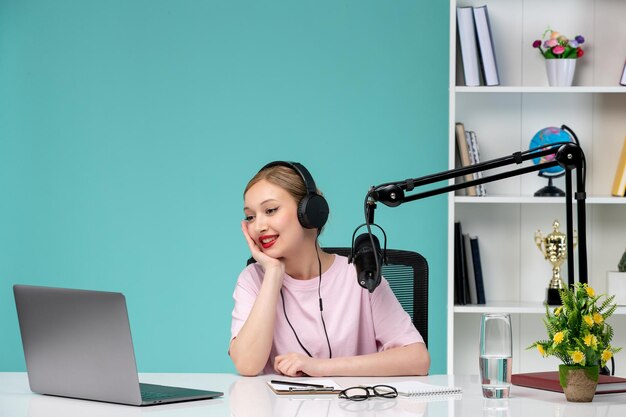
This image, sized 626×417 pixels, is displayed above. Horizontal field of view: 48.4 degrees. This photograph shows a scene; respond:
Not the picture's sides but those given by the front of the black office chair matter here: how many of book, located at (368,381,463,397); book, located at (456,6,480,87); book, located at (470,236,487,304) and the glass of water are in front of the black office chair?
2

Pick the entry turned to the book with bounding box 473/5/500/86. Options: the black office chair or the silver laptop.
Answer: the silver laptop

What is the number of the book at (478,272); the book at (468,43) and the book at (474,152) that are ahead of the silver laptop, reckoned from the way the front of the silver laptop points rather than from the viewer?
3

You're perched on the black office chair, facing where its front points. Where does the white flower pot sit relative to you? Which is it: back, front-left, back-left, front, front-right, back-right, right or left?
back-left

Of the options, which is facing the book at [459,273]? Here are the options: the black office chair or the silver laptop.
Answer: the silver laptop

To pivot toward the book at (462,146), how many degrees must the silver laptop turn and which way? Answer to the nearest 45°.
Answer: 0° — it already faces it

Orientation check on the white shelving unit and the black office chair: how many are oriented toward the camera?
2

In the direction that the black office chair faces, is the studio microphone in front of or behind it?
in front

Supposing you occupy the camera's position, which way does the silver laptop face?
facing away from the viewer and to the right of the viewer

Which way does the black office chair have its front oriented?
toward the camera

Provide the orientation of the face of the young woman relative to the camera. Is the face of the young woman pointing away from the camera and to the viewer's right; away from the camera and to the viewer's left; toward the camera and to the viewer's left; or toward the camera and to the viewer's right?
toward the camera and to the viewer's left

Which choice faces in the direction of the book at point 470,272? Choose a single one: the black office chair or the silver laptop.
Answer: the silver laptop

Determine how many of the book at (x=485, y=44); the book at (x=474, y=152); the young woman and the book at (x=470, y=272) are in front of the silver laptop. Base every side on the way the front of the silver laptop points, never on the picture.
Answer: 4

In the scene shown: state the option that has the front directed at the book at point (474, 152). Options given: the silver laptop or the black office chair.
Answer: the silver laptop

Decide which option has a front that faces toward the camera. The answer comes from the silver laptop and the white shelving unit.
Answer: the white shelving unit

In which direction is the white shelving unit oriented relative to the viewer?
toward the camera

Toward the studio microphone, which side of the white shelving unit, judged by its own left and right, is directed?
front

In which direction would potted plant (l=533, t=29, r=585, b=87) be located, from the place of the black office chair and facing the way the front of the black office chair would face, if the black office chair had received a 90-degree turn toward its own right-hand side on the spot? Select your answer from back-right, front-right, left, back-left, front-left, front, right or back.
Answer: back-right

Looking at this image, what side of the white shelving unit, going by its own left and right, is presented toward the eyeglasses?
front

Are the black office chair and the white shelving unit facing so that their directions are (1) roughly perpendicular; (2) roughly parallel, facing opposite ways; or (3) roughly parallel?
roughly parallel
